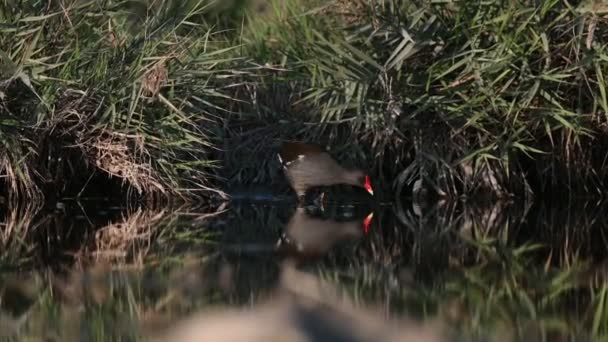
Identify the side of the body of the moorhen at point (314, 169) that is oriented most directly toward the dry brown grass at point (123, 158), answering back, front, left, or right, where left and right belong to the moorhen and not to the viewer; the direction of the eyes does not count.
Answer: back

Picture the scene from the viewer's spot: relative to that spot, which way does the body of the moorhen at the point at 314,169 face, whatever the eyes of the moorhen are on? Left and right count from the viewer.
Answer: facing to the right of the viewer
